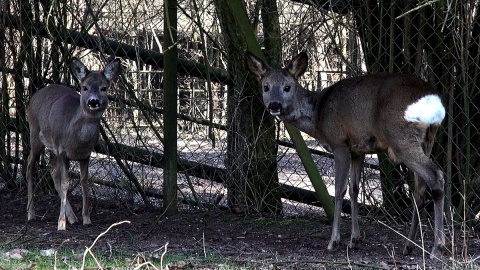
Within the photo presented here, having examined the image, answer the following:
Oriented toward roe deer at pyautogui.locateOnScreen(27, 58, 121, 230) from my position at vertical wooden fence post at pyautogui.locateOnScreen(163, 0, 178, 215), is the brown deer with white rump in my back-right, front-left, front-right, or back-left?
back-left

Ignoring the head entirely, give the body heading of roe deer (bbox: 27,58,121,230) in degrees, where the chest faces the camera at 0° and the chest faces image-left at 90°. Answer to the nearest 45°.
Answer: approximately 315°
